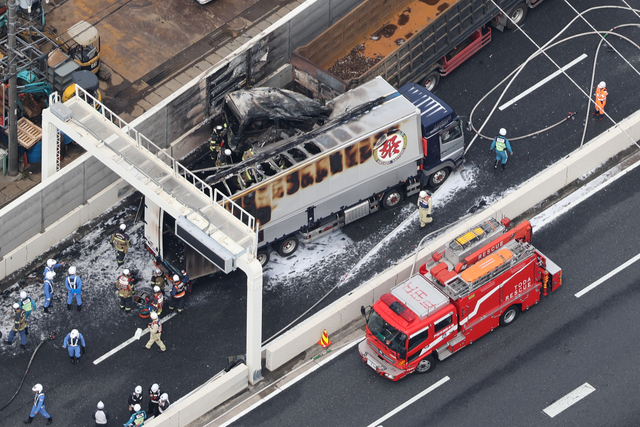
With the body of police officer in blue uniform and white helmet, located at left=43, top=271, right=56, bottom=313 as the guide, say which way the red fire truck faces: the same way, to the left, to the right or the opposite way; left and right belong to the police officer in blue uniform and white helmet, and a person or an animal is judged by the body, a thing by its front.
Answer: the opposite way

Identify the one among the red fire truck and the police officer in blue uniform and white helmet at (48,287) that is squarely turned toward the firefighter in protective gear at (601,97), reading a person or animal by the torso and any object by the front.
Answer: the police officer in blue uniform and white helmet at (48,287)

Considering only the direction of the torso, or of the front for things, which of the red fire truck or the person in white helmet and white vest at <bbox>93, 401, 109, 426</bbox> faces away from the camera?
the person in white helmet and white vest

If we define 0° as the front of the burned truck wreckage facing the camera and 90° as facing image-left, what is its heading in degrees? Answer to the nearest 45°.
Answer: approximately 225°

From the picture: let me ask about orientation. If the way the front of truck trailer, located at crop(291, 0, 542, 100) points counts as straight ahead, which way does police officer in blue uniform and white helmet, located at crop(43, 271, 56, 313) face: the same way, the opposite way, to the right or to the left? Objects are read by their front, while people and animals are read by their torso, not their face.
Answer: the same way

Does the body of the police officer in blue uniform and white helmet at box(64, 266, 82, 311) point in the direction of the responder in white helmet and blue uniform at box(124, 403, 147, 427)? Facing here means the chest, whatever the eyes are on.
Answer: no

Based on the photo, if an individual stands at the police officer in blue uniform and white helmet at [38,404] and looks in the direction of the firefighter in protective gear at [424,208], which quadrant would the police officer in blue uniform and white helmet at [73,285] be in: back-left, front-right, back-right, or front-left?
front-left

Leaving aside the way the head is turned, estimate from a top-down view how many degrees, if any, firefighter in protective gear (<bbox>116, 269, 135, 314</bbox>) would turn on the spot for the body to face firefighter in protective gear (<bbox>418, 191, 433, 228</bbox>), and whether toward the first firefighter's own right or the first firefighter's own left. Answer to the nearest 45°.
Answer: approximately 45° to the first firefighter's own right

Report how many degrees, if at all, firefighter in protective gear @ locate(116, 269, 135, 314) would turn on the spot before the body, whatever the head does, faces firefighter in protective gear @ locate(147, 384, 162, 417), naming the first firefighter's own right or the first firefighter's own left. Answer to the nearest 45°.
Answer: approximately 135° to the first firefighter's own right

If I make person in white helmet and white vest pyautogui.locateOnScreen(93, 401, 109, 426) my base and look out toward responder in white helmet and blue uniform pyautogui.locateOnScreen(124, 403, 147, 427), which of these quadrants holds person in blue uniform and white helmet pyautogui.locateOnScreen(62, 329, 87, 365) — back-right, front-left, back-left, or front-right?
back-left

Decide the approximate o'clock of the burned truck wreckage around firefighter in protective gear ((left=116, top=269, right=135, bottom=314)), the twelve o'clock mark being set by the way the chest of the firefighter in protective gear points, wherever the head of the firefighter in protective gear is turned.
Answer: The burned truck wreckage is roughly at 1 o'clock from the firefighter in protective gear.

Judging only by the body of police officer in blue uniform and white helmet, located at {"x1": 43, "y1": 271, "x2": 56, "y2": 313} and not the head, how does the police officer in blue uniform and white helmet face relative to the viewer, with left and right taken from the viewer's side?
facing to the right of the viewer

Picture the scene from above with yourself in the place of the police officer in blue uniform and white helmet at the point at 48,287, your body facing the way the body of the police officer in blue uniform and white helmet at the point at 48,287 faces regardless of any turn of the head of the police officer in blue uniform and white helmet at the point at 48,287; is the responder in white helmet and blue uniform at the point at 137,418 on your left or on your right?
on your right

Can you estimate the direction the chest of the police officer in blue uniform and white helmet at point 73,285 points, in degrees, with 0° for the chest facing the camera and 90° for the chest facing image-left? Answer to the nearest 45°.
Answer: approximately 180°

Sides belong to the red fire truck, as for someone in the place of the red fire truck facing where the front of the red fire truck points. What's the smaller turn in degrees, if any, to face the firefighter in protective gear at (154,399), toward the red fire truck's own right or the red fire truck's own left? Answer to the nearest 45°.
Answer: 0° — it already faces them

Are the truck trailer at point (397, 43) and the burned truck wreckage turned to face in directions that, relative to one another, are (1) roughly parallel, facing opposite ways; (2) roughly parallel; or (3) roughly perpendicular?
roughly parallel
